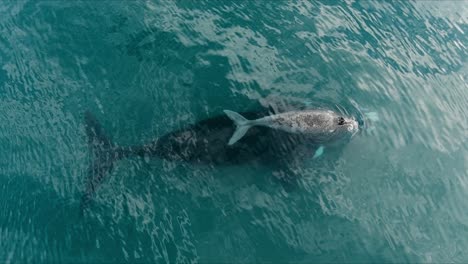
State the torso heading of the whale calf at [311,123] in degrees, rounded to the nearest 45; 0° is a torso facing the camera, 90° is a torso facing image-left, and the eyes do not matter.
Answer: approximately 270°

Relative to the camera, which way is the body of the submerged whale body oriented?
to the viewer's right

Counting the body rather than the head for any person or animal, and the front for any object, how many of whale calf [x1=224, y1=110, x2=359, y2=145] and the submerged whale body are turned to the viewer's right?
2
